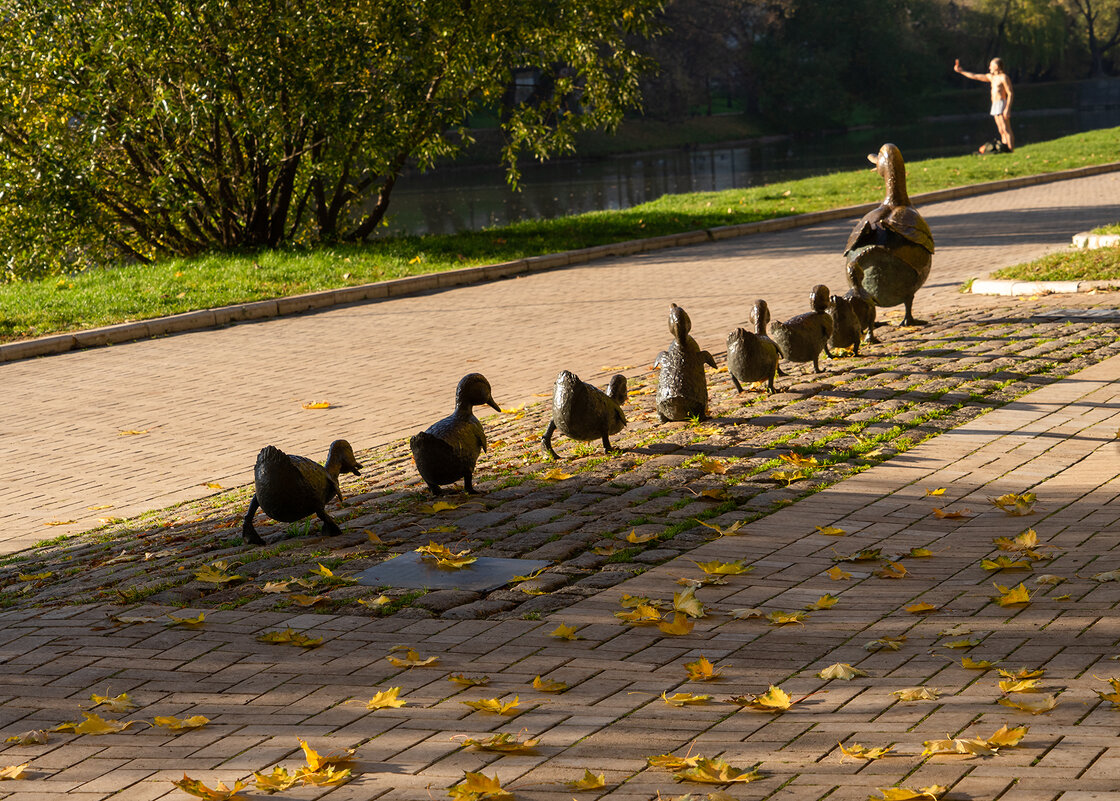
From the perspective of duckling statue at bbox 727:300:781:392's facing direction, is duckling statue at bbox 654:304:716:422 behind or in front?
behind

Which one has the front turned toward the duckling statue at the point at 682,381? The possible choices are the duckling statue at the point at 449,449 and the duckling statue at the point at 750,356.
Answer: the duckling statue at the point at 449,449

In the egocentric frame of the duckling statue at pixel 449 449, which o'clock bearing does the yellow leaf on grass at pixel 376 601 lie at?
The yellow leaf on grass is roughly at 5 o'clock from the duckling statue.

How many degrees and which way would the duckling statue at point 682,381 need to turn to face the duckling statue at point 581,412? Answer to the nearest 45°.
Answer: approximately 135° to its left

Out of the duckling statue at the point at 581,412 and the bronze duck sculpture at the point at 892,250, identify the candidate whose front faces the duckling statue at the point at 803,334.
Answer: the duckling statue at the point at 581,412

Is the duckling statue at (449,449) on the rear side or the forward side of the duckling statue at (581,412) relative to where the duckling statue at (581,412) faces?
on the rear side

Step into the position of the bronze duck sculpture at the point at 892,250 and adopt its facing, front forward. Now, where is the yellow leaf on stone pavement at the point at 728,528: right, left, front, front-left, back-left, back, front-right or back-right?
back

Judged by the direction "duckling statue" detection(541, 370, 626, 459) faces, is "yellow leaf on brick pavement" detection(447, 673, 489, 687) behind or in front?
behind

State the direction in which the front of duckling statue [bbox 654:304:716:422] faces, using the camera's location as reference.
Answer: facing away from the viewer

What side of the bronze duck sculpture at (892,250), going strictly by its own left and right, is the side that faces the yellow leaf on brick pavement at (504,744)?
back

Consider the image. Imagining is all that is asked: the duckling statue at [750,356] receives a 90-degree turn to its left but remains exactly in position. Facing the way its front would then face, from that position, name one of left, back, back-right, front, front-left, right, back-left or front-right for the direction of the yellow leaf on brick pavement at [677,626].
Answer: back-left

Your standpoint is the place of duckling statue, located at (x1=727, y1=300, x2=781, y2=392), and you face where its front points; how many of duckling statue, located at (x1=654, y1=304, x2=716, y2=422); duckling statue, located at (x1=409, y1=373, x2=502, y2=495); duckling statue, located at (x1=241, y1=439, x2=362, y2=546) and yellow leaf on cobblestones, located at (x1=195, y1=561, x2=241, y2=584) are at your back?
4

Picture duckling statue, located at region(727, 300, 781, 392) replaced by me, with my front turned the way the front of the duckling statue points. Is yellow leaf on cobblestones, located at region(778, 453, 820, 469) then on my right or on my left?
on my right

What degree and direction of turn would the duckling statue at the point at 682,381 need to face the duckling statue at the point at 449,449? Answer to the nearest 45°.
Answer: approximately 135° to its left

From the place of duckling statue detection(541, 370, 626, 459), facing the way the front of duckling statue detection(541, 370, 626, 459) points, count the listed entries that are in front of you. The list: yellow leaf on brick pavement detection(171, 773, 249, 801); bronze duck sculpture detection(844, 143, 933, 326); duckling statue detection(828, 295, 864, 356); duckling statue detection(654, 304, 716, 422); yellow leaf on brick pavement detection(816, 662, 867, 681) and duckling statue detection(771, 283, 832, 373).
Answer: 4

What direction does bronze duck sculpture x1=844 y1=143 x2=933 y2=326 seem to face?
away from the camera

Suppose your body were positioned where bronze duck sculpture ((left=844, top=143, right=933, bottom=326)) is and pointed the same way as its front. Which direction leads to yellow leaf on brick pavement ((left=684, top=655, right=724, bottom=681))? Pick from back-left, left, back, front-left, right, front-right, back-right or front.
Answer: back
